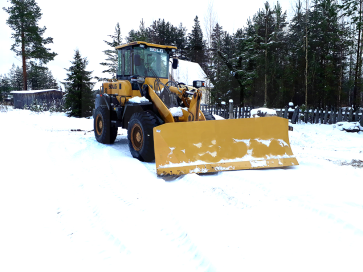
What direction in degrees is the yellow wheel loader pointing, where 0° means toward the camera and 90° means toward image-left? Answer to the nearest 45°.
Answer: approximately 315°

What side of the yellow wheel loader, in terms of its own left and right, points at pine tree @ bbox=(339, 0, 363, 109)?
left

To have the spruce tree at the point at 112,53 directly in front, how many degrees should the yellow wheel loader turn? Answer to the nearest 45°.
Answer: approximately 135° to its left

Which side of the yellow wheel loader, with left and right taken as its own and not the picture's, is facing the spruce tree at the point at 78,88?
back

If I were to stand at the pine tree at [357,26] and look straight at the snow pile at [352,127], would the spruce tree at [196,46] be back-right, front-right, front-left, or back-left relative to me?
back-right

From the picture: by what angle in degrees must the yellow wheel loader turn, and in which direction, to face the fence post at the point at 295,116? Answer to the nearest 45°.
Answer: approximately 90° to its left

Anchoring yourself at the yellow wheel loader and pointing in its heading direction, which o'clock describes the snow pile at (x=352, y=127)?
The snow pile is roughly at 9 o'clock from the yellow wheel loader.

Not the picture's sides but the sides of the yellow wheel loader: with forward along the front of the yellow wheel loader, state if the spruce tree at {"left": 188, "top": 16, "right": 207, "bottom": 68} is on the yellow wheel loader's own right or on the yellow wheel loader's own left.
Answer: on the yellow wheel loader's own left

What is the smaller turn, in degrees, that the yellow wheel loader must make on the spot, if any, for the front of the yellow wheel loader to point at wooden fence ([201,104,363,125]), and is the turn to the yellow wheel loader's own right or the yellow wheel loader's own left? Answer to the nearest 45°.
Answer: approximately 90° to the yellow wheel loader's own left

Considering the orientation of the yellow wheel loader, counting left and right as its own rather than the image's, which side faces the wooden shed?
back
